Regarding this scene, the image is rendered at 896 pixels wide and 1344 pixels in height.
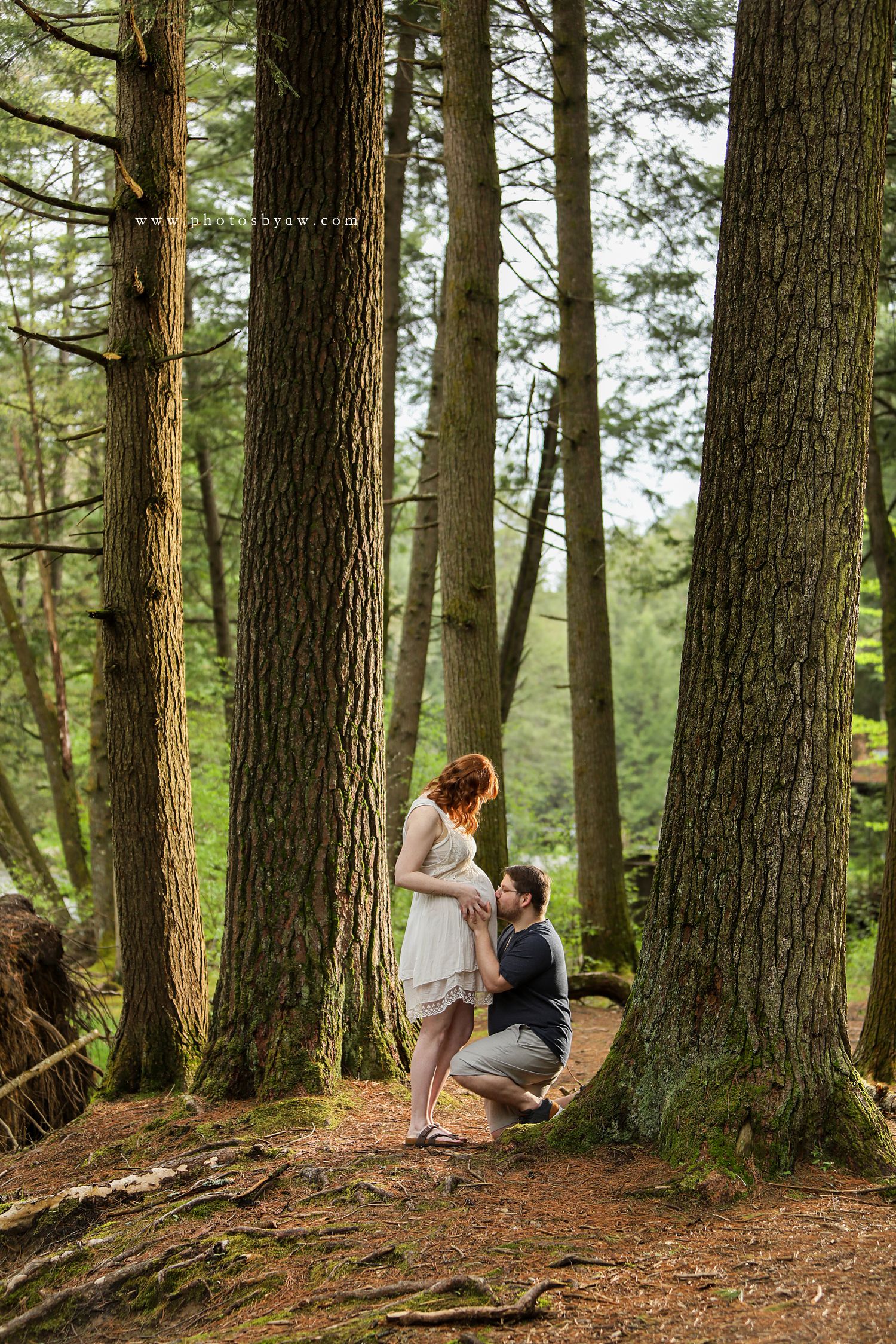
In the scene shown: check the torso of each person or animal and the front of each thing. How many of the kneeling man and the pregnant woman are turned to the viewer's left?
1

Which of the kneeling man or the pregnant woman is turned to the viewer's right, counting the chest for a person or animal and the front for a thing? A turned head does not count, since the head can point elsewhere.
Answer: the pregnant woman

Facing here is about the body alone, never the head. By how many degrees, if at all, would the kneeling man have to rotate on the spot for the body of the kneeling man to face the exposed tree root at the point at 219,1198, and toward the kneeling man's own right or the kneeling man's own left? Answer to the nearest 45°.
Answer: approximately 45° to the kneeling man's own left

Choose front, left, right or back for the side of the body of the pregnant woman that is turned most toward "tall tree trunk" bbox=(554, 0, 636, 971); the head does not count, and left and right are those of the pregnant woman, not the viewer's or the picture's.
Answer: left

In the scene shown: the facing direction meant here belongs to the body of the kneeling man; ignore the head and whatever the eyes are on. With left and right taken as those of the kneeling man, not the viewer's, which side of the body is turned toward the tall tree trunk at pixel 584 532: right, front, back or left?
right

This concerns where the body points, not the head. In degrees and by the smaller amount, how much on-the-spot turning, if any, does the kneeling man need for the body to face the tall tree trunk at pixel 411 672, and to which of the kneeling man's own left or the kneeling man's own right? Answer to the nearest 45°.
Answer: approximately 90° to the kneeling man's own right

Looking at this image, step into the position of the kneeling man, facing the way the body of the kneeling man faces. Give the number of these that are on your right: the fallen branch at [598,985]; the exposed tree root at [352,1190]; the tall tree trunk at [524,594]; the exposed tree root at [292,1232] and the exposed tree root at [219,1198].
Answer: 2

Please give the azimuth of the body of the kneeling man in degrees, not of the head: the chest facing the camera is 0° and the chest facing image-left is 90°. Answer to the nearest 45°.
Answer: approximately 90°

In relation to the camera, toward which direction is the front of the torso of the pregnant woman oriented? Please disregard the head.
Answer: to the viewer's right

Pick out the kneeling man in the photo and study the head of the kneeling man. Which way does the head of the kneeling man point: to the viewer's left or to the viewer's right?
to the viewer's left

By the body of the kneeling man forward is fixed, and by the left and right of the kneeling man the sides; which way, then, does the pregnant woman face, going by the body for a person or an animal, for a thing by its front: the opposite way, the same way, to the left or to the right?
the opposite way
